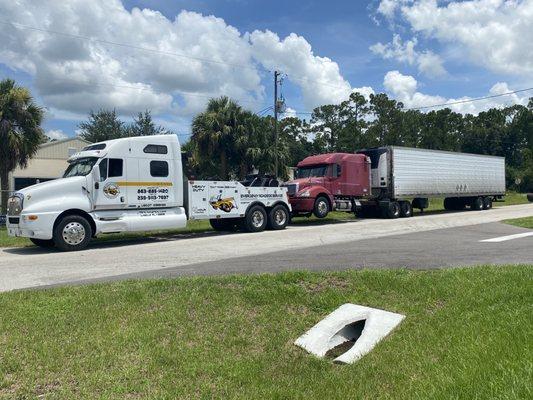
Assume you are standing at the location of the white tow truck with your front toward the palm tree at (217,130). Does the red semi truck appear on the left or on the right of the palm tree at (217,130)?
right

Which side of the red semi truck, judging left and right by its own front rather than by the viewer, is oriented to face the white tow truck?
front

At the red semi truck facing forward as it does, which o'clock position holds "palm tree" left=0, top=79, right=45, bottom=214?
The palm tree is roughly at 1 o'clock from the red semi truck.

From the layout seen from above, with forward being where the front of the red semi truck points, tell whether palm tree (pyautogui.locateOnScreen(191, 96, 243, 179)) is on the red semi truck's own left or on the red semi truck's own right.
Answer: on the red semi truck's own right

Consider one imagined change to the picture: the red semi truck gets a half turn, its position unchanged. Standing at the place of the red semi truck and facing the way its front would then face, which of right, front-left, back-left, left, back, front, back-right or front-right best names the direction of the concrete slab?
back-right

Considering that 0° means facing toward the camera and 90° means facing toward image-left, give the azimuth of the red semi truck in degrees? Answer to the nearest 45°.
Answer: approximately 45°

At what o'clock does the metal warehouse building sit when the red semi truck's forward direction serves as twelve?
The metal warehouse building is roughly at 2 o'clock from the red semi truck.
